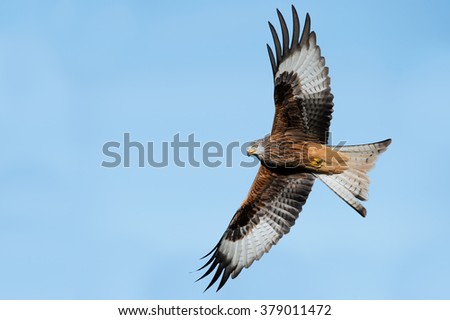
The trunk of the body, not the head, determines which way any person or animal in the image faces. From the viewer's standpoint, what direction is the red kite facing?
to the viewer's left
